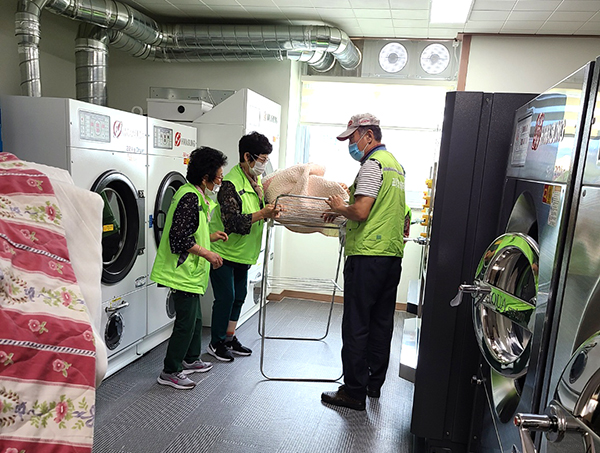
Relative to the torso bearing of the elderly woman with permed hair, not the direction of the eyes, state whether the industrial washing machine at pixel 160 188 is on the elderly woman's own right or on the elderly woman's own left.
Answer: on the elderly woman's own left

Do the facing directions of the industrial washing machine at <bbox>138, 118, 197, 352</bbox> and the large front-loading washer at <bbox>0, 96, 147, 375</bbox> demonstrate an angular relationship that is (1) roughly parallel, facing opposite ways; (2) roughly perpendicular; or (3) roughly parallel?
roughly parallel

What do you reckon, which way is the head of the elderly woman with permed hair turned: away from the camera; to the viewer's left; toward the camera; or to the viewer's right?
to the viewer's right

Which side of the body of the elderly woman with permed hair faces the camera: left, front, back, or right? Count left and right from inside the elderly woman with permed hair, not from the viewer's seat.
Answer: right

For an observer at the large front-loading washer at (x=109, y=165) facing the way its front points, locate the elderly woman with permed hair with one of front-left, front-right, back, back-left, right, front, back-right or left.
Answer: front

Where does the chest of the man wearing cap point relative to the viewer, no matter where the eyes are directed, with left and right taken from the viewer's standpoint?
facing to the left of the viewer

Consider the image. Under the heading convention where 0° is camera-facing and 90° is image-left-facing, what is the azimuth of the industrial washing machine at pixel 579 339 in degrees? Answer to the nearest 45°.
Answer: approximately 45°

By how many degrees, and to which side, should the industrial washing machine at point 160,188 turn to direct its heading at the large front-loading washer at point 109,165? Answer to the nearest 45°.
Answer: approximately 90° to its right

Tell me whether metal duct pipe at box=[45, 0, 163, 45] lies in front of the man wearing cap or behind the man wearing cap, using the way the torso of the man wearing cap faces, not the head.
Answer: in front

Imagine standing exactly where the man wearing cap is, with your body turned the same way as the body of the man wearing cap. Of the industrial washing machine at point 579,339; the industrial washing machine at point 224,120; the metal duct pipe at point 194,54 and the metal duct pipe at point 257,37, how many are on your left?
1

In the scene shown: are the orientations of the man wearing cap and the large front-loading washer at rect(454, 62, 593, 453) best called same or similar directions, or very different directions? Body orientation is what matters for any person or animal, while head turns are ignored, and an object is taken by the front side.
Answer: same or similar directions

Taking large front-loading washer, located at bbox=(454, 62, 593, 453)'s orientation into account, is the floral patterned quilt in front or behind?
in front

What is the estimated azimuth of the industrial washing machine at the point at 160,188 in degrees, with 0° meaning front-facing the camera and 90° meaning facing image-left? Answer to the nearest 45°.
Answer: approximately 315°

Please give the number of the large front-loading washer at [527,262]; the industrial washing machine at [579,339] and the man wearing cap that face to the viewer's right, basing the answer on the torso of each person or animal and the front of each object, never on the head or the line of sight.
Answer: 0

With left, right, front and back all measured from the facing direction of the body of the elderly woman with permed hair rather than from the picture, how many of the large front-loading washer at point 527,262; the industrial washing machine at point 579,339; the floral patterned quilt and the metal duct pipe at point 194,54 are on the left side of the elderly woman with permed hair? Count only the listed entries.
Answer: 1

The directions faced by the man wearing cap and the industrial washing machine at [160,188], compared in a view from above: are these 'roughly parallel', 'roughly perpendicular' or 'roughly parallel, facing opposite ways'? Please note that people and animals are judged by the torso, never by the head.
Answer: roughly parallel, facing opposite ways

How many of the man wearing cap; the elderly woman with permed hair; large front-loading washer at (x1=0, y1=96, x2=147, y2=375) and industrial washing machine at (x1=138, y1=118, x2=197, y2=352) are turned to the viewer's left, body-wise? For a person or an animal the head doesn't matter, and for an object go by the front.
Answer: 1

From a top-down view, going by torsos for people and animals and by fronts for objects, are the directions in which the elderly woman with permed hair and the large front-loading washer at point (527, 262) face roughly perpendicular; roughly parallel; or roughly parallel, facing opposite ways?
roughly parallel, facing opposite ways

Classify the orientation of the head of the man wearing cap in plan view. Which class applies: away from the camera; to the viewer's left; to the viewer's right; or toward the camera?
to the viewer's left

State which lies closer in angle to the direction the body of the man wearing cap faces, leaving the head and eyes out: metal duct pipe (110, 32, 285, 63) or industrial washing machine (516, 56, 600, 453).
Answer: the metal duct pipe
